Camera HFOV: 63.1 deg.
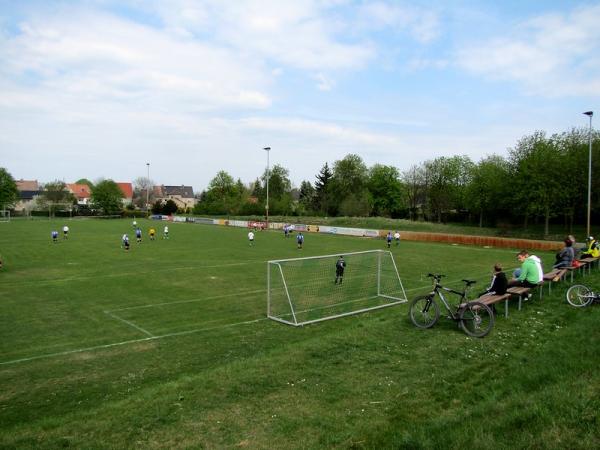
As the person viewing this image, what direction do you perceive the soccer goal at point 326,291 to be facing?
facing away from the viewer and to the left of the viewer

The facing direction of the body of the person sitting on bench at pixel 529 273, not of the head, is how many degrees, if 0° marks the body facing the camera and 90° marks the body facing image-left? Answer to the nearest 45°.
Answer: approximately 90°

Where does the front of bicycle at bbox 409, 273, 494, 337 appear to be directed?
to the viewer's left

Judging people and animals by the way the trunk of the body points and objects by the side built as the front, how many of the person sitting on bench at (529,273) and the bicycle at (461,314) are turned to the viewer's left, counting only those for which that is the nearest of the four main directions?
2

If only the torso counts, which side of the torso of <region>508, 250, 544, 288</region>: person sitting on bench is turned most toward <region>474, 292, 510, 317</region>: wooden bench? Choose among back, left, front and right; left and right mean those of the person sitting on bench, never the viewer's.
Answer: left

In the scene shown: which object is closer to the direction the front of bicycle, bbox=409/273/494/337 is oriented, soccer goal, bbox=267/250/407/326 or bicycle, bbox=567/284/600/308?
the soccer goal

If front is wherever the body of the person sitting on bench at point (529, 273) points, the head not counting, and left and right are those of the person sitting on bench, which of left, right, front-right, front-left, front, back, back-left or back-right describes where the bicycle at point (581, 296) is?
back
